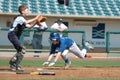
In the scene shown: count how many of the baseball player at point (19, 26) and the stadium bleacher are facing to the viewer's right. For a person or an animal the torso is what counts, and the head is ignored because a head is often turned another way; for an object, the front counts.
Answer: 1

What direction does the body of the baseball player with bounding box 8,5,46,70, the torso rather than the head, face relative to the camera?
to the viewer's right

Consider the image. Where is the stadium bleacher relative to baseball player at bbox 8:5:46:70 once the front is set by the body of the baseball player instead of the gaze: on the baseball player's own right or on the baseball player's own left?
on the baseball player's own left

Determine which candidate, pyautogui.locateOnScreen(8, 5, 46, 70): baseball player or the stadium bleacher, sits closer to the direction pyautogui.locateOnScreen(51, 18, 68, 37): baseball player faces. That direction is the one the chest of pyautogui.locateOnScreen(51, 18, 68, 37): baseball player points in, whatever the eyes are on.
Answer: the baseball player

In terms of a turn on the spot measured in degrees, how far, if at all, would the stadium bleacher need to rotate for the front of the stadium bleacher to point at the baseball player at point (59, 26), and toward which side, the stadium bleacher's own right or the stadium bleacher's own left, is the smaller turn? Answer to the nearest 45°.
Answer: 0° — it already faces them

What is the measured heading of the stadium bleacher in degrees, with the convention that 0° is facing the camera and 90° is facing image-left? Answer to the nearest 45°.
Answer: approximately 0°

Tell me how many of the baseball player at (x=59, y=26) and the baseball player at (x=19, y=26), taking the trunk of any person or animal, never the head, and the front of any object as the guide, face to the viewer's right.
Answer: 1

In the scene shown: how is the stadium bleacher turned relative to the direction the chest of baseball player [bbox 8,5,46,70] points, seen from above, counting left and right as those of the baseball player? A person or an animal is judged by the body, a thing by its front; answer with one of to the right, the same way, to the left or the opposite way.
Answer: to the right
